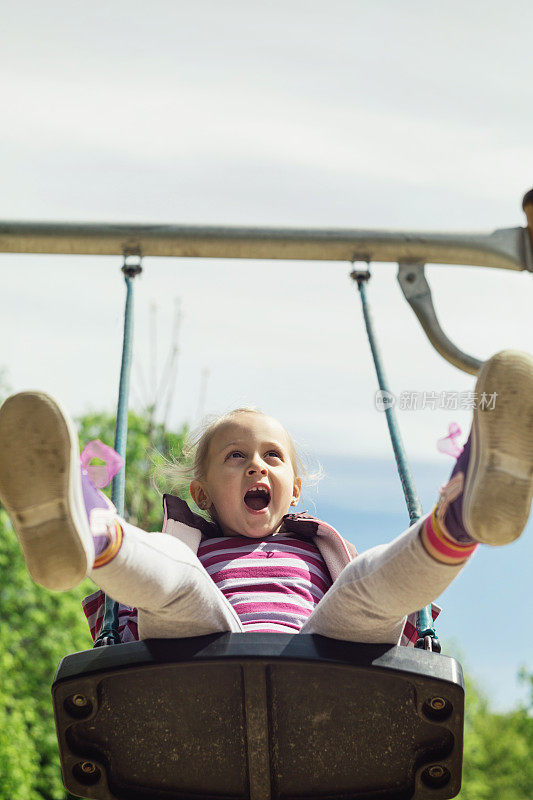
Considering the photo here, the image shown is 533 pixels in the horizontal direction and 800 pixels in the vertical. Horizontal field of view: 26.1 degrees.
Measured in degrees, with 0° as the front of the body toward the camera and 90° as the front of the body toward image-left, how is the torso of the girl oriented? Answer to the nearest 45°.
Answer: approximately 0°

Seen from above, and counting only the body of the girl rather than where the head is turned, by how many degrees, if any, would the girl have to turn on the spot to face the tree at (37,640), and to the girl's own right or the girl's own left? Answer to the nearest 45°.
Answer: approximately 180°

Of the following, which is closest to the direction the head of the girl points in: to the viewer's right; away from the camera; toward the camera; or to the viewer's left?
toward the camera
